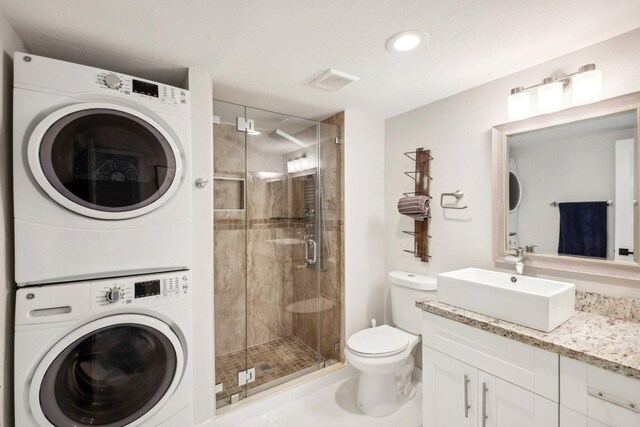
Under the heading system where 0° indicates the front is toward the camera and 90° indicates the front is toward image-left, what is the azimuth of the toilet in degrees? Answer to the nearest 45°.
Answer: approximately 45°

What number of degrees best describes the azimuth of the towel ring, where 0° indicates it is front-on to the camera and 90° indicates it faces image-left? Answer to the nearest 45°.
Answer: approximately 45°

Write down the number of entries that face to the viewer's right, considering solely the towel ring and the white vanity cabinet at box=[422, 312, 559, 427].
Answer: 0

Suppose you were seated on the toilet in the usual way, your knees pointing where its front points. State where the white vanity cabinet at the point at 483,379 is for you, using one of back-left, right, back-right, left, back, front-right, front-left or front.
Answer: left

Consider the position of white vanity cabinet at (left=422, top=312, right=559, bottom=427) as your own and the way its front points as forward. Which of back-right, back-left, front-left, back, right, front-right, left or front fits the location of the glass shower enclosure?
front-right

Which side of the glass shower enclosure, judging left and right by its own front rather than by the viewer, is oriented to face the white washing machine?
right

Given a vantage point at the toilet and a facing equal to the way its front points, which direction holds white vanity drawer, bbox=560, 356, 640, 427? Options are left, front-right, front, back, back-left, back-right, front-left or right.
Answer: left

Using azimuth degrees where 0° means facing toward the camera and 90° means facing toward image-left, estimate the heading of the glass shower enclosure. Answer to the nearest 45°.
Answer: approximately 315°

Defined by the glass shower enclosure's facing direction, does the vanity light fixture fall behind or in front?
in front

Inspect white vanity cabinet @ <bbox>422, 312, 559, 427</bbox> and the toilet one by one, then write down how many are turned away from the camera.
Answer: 0
